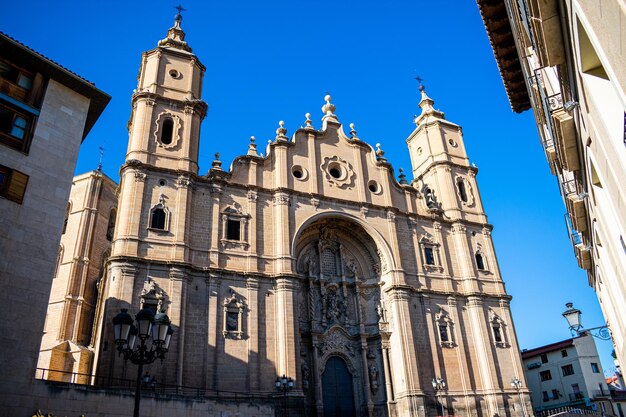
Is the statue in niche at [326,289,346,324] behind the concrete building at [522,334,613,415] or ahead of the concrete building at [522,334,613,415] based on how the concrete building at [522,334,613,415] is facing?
ahead

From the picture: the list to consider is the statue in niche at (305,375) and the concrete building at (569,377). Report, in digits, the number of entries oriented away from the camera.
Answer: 0

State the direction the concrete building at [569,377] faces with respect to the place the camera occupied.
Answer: facing the viewer and to the left of the viewer

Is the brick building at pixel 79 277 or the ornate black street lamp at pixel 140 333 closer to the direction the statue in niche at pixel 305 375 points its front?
the ornate black street lamp

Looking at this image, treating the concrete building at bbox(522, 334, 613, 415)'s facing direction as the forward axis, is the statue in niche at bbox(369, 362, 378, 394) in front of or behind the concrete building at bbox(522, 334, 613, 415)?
in front

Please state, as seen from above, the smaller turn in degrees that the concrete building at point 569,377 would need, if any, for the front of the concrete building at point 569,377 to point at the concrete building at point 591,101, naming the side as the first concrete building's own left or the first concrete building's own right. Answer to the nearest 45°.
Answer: approximately 45° to the first concrete building's own left

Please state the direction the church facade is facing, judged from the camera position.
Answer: facing the viewer and to the right of the viewer

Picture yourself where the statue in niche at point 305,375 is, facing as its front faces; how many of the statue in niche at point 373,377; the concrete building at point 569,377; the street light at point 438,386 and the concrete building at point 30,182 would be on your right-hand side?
1

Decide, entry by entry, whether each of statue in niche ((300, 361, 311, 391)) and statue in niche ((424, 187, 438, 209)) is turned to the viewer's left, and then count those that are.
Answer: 0
